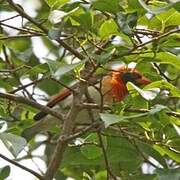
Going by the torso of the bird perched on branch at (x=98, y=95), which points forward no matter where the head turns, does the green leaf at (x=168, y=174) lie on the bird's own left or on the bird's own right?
on the bird's own right

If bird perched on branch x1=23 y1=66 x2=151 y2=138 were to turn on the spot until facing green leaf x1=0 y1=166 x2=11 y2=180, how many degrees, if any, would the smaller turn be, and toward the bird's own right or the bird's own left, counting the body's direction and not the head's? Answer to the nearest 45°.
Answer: approximately 135° to the bird's own right

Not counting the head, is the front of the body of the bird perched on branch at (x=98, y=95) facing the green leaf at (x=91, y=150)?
no

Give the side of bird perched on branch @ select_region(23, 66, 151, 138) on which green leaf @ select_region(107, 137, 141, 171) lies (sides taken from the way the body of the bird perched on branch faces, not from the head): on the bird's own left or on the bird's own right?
on the bird's own right

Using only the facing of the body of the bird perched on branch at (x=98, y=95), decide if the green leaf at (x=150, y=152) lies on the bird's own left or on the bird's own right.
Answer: on the bird's own right

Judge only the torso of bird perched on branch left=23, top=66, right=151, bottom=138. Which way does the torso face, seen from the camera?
to the viewer's right
